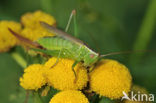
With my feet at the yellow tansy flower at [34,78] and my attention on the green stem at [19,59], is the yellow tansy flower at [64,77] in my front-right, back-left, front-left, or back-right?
back-right

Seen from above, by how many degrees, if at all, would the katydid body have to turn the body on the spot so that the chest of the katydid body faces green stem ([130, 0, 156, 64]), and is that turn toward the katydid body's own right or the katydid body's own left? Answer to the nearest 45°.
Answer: approximately 45° to the katydid body's own left

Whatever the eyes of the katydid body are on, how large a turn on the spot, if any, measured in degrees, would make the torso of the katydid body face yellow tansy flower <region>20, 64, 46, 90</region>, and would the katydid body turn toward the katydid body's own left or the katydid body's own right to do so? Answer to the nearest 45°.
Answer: approximately 180°

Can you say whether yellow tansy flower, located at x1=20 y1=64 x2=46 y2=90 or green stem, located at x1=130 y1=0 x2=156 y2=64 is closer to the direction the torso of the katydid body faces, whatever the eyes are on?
the green stem

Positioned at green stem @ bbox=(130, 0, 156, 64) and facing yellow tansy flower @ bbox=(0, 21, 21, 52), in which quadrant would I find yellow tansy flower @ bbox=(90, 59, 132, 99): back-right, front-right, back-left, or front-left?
front-left

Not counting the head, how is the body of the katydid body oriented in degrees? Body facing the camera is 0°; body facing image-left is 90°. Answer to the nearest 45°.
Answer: approximately 270°

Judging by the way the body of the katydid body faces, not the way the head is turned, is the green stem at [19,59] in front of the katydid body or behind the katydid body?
behind

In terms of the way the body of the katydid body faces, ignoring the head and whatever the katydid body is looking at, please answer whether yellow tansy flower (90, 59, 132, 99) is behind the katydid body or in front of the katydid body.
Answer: in front
